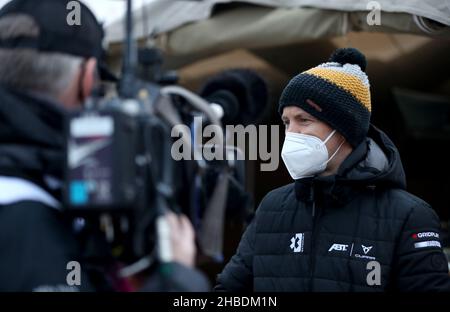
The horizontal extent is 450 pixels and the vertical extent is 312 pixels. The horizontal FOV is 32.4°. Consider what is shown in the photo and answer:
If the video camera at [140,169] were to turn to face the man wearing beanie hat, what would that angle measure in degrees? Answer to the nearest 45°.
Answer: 0° — it already faces them

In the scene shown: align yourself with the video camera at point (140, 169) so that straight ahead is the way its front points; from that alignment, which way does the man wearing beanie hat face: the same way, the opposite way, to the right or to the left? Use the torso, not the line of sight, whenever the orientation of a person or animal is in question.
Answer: the opposite way

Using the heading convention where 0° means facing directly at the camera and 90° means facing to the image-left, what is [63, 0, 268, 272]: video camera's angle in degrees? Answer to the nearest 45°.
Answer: approximately 225°

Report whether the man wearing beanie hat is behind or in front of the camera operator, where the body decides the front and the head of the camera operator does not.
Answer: in front

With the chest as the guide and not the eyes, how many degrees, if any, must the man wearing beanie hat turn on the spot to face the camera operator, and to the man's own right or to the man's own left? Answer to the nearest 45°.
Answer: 0° — they already face them

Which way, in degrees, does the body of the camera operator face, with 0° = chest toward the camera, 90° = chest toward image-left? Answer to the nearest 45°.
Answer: approximately 225°

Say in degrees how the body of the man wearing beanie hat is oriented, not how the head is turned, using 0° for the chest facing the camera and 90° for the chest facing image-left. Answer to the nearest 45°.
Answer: approximately 45°

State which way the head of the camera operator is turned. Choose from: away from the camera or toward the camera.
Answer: away from the camera
